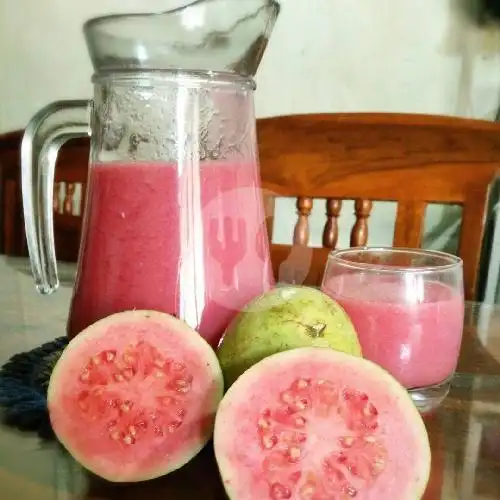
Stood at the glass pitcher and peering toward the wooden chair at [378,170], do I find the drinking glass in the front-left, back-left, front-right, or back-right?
front-right

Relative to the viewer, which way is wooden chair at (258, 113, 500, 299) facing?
toward the camera

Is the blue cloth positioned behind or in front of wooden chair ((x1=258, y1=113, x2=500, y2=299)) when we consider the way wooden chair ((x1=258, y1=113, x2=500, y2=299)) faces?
in front

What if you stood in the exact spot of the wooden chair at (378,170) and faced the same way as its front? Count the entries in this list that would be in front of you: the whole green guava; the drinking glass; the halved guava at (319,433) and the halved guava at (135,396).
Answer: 4

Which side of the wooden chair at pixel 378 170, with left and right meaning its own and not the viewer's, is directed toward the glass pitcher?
front

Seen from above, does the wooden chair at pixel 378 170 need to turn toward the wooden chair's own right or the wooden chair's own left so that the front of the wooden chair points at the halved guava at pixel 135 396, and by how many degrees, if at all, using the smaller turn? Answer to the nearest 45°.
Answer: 0° — it already faces it

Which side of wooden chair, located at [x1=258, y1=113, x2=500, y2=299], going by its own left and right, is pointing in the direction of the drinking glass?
front

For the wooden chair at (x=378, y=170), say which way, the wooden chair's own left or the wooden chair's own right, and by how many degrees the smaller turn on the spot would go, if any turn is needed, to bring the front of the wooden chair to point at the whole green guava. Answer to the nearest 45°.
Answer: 0° — it already faces it

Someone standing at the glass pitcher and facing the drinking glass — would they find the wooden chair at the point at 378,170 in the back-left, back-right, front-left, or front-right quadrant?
front-left

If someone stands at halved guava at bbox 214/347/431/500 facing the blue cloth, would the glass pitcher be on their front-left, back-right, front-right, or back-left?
front-right
